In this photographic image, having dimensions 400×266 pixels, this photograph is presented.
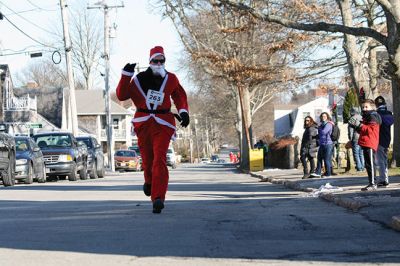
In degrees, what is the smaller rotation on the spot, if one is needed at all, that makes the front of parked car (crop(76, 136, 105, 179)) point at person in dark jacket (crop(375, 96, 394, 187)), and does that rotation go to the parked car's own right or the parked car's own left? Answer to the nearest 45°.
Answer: approximately 45° to the parked car's own left

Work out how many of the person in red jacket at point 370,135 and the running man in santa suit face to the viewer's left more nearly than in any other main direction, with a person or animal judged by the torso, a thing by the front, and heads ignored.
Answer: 1

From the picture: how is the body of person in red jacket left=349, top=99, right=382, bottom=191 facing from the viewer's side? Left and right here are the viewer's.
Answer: facing to the left of the viewer

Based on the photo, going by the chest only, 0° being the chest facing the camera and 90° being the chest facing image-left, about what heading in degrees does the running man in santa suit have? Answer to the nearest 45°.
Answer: approximately 0°

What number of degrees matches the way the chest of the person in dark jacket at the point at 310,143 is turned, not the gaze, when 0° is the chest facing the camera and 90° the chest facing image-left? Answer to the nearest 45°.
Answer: approximately 45°
